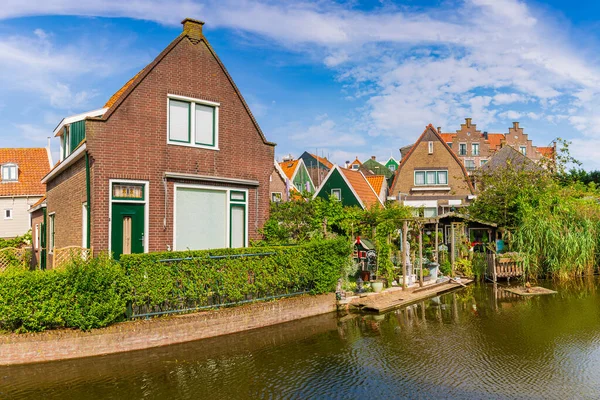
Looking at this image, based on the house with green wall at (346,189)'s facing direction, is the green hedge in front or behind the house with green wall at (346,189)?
in front

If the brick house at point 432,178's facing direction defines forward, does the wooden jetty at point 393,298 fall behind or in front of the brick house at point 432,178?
in front

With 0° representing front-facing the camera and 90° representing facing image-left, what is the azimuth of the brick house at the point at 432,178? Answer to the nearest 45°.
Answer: approximately 0°

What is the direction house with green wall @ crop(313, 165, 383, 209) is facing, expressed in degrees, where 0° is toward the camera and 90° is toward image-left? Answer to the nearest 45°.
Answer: approximately 45°

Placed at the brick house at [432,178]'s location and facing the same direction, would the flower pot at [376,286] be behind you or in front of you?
in front

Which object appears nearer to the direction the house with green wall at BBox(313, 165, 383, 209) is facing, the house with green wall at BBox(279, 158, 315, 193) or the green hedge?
the green hedge

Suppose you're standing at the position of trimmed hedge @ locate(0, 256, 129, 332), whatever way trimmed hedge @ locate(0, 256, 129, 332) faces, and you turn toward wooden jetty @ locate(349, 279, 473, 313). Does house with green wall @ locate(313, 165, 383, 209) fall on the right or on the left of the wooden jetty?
left

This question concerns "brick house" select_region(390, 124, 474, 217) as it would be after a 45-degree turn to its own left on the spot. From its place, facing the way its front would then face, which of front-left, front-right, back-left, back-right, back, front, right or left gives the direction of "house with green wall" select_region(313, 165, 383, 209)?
right
